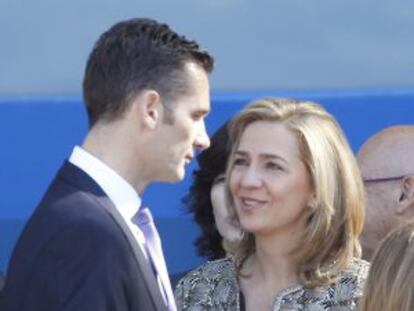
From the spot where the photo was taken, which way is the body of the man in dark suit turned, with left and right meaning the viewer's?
facing to the right of the viewer

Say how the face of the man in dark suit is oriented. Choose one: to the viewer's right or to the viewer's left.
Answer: to the viewer's right

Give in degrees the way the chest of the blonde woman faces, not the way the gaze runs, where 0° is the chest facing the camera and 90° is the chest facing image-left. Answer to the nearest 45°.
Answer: approximately 45°

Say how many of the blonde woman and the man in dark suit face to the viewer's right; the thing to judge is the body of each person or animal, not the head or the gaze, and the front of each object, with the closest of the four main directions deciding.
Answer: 1

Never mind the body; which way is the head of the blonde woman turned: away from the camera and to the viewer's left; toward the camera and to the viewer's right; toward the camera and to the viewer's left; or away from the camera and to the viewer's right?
toward the camera and to the viewer's left

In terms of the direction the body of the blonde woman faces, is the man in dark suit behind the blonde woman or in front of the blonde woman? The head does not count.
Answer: in front

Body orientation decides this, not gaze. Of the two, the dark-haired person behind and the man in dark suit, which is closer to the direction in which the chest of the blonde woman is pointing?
the man in dark suit
